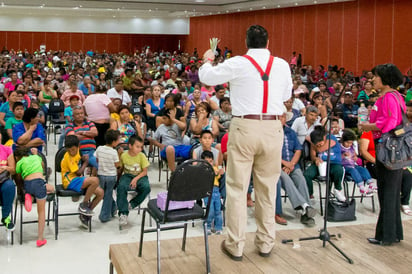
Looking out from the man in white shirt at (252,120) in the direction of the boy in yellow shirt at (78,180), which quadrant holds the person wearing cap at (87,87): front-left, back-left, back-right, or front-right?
front-right

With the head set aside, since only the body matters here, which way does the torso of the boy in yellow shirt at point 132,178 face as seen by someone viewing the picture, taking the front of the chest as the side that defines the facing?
toward the camera

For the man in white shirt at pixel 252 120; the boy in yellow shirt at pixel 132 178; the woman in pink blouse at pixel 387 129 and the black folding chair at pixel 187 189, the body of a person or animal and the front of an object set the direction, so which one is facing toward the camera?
the boy in yellow shirt

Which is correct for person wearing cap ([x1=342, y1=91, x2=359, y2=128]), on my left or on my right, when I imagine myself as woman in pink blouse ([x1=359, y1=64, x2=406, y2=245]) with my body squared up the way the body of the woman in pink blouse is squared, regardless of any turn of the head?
on my right

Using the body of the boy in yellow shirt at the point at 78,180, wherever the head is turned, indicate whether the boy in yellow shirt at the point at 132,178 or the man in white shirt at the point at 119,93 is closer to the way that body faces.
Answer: the boy in yellow shirt

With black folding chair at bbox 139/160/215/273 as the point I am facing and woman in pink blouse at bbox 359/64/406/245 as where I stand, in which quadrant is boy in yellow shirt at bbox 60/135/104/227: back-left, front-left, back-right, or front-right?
front-right

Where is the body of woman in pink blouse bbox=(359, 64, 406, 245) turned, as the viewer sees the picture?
to the viewer's left

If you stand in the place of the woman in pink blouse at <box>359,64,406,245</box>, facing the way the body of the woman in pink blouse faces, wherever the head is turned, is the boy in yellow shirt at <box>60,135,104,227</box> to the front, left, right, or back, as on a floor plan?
front

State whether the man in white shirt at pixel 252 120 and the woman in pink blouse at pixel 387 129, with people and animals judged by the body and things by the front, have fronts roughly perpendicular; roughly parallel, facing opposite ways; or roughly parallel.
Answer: roughly perpendicular

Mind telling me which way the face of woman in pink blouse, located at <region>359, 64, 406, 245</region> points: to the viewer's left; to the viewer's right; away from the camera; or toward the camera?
to the viewer's left

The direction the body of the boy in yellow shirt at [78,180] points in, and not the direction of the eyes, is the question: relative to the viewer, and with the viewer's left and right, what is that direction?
facing the viewer and to the right of the viewer

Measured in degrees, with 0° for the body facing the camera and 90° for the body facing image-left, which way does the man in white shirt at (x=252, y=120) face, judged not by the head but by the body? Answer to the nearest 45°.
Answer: approximately 180°

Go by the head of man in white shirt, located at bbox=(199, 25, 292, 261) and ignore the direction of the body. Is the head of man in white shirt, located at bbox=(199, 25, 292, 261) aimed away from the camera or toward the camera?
away from the camera
